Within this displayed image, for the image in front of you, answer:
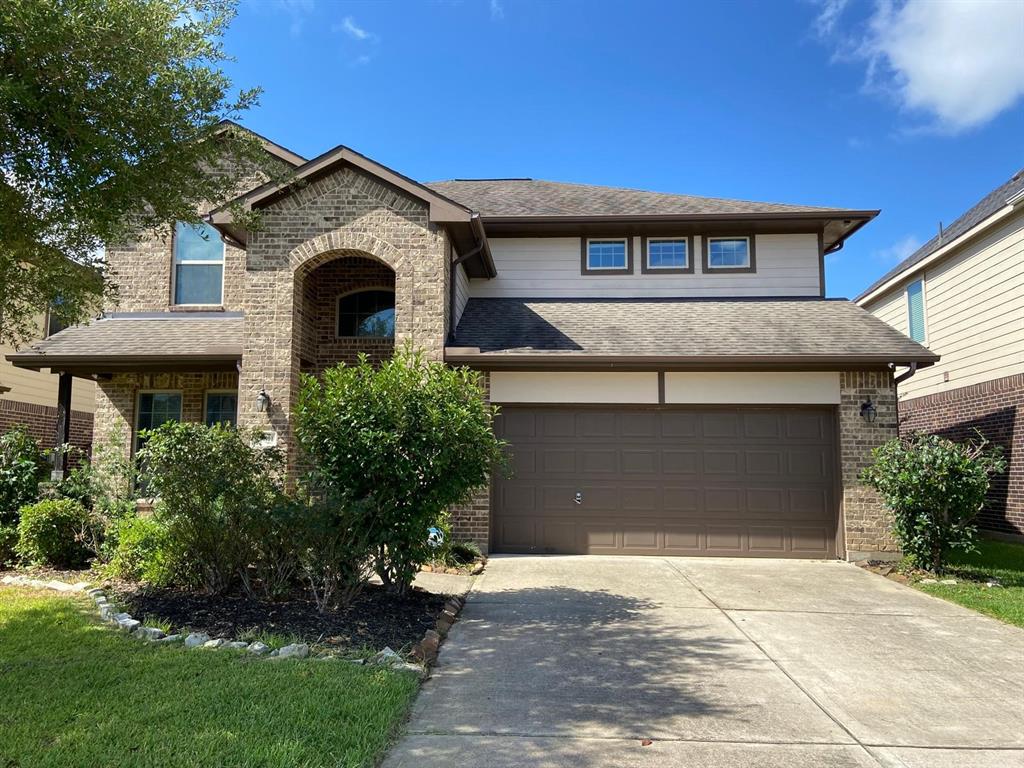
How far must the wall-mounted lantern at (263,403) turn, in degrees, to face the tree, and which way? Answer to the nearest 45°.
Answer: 0° — it already faces it

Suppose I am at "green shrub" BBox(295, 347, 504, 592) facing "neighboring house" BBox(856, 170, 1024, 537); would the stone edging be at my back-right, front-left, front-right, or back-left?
back-right

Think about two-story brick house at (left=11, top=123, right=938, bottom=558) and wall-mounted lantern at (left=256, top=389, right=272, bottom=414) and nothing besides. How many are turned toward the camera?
2

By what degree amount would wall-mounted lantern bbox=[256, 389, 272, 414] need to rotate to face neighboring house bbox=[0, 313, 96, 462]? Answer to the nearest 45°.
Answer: approximately 135° to its right

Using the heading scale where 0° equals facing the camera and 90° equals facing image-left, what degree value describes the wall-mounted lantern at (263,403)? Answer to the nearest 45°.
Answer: approximately 0°

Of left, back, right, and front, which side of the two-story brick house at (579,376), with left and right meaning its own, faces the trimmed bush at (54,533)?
right

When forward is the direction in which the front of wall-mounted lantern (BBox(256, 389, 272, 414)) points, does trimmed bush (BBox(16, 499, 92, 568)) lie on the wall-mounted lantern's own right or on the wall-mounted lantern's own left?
on the wall-mounted lantern's own right

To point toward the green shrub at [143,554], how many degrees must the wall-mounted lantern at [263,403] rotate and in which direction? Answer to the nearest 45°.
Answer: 0° — it already faces it
